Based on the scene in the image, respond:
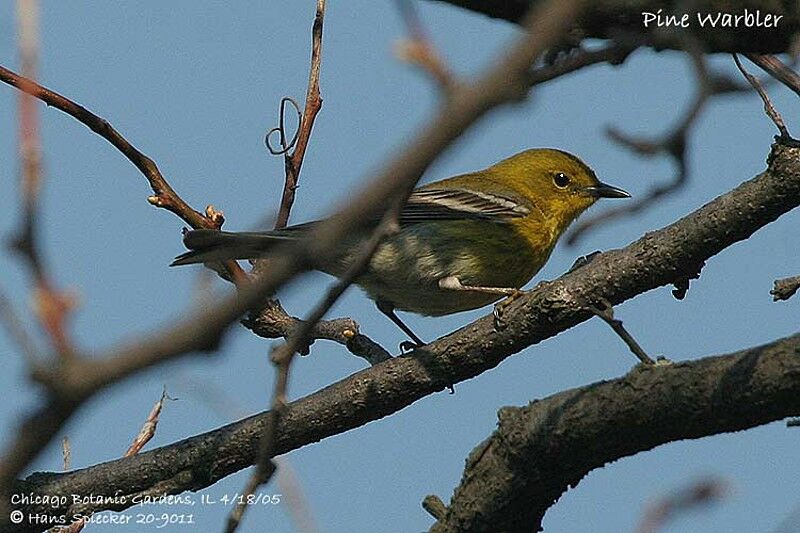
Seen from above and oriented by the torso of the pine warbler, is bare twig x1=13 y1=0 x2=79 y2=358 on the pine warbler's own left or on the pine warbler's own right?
on the pine warbler's own right

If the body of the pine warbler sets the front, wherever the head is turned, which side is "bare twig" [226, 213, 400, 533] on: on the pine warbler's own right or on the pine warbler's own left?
on the pine warbler's own right

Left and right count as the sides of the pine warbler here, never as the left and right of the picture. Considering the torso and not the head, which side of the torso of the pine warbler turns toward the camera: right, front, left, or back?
right
